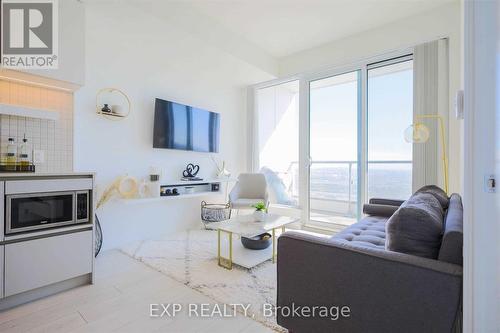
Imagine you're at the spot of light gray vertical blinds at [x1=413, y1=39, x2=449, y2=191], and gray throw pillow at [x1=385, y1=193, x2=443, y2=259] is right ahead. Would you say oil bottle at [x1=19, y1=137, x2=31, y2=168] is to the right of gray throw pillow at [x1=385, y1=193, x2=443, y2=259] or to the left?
right

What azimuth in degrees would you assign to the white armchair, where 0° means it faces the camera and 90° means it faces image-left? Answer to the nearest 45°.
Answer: approximately 45°

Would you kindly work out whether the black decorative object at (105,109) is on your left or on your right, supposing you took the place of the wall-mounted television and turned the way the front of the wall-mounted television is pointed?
on your right

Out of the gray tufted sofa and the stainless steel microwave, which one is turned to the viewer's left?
the gray tufted sofa

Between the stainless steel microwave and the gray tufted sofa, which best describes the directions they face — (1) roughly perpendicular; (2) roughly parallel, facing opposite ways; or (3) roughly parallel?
roughly parallel, facing opposite ways

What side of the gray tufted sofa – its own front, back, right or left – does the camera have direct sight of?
left

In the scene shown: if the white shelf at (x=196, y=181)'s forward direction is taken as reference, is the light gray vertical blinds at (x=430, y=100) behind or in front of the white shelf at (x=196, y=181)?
in front

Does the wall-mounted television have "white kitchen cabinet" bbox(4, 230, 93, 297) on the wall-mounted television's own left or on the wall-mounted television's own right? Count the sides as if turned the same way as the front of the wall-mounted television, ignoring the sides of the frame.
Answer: on the wall-mounted television's own right

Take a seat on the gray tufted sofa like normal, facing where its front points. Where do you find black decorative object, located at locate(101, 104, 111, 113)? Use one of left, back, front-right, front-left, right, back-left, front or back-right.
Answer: front

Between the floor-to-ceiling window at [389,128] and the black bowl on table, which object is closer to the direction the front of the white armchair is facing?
the black bowl on table

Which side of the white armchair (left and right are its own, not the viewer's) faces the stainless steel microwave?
front

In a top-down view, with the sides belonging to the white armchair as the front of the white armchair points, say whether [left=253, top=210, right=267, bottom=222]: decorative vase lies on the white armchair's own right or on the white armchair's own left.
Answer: on the white armchair's own left

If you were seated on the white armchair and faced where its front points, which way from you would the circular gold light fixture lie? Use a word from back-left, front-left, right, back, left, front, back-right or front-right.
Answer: left

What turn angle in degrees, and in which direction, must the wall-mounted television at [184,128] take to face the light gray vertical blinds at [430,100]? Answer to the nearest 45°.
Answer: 0° — it already faces it

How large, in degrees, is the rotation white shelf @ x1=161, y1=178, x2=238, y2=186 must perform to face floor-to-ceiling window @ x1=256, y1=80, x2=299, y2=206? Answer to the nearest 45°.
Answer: approximately 90° to its left

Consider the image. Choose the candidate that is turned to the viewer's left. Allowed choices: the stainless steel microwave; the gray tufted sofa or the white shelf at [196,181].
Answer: the gray tufted sofa

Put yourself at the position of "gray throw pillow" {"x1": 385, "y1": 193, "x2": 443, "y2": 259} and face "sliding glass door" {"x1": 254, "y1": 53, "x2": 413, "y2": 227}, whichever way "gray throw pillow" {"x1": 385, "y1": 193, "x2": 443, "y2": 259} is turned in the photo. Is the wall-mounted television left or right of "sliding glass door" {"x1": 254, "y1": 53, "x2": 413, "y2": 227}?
left

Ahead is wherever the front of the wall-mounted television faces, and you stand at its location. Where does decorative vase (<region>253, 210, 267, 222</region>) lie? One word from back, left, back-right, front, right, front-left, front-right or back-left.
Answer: front

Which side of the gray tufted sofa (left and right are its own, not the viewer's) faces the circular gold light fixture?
right

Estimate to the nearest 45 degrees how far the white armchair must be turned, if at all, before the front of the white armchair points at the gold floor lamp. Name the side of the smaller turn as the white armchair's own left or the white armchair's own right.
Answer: approximately 90° to the white armchair's own left

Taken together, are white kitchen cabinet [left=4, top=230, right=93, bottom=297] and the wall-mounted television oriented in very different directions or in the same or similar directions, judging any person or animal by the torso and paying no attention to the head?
same or similar directions
